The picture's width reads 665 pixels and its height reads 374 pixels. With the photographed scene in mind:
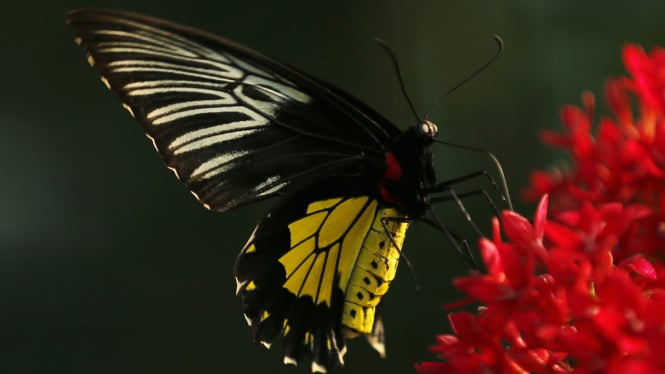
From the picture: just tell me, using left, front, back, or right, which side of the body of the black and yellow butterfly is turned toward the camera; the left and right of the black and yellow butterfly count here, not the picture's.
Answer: right
